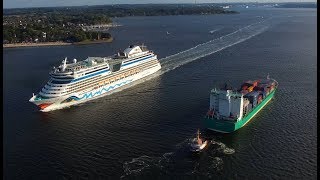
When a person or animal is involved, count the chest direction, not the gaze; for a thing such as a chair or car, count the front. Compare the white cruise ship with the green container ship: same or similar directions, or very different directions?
very different directions

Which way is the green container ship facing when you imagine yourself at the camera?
facing away from the viewer and to the right of the viewer

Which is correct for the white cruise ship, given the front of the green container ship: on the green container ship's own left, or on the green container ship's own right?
on the green container ship's own left

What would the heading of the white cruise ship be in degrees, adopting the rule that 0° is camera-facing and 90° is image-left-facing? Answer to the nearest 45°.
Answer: approximately 45°

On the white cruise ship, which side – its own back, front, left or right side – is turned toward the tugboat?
left

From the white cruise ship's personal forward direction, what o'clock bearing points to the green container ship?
The green container ship is roughly at 9 o'clock from the white cruise ship.

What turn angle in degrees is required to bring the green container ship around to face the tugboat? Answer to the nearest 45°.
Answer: approximately 135° to its right
